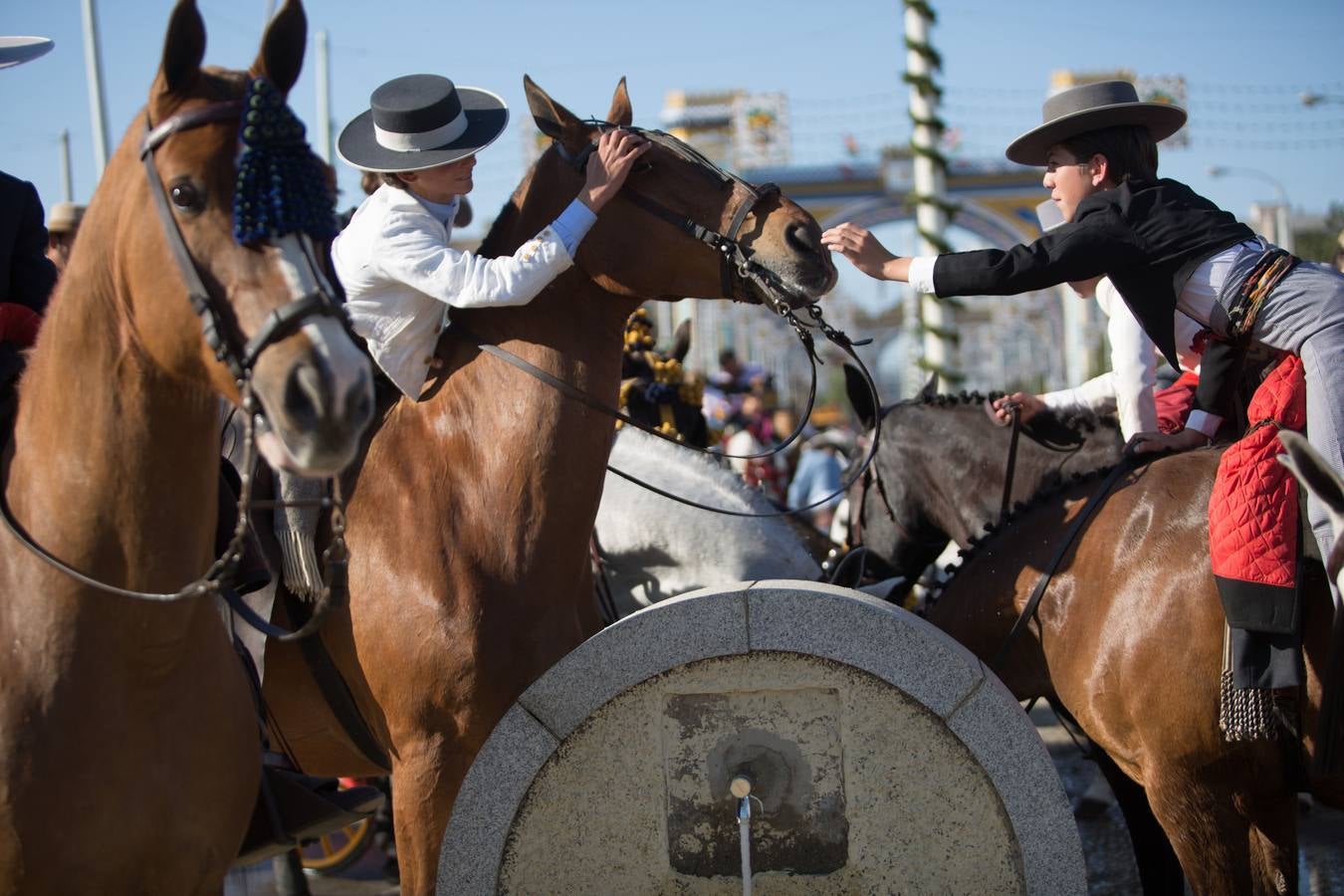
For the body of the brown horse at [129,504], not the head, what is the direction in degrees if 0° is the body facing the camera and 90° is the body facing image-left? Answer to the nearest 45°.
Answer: approximately 315°

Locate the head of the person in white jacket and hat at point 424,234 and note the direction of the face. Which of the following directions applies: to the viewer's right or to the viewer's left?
to the viewer's right

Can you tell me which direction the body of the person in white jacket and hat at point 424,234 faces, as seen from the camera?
to the viewer's right

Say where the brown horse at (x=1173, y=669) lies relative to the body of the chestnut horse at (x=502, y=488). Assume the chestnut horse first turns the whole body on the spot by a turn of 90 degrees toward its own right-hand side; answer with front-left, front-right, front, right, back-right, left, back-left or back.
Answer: back-left

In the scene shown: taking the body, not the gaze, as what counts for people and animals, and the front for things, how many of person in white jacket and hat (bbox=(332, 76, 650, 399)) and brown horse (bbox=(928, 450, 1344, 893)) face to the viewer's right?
1

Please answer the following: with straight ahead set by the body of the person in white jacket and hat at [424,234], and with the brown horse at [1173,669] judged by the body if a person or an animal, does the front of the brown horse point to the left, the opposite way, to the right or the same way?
the opposite way

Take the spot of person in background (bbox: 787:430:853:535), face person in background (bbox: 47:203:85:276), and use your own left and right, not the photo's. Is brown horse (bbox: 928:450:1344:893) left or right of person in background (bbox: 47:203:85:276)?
left

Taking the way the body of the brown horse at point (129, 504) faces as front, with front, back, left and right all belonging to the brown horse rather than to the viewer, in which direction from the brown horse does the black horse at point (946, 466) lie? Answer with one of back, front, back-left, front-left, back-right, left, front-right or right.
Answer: left

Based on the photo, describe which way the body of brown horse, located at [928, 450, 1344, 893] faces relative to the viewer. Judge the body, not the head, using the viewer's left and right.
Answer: facing the viewer and to the left of the viewer

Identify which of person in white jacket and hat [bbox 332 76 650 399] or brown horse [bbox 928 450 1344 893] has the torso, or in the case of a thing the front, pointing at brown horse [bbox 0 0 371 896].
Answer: brown horse [bbox 928 450 1344 893]

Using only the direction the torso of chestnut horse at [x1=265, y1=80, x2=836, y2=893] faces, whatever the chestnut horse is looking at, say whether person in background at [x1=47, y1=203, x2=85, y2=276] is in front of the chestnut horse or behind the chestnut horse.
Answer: behind
